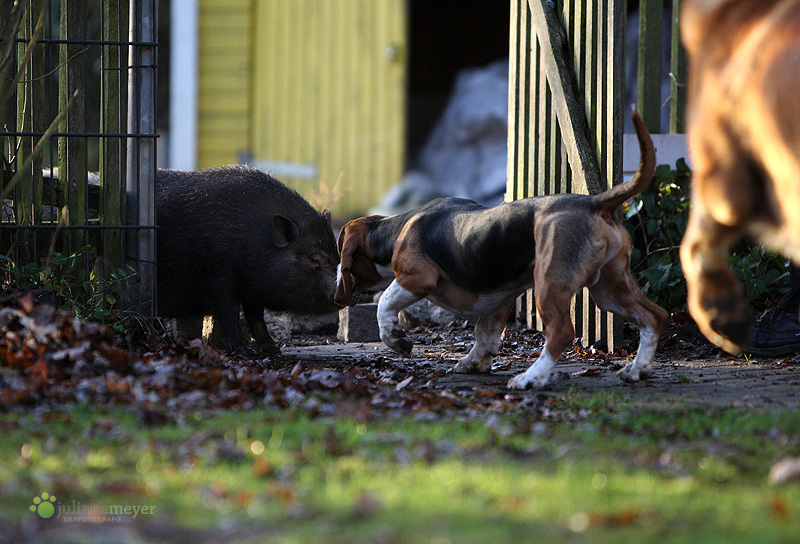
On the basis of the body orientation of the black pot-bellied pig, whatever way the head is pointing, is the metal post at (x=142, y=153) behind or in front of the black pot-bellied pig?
behind

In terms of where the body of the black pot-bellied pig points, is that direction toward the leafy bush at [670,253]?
yes

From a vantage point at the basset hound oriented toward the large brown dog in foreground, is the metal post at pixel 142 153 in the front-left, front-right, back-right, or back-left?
back-right

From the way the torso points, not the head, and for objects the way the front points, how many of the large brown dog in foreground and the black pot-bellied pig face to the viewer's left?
1

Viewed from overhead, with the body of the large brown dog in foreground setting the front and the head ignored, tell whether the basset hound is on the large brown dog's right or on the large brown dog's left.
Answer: on the large brown dog's right

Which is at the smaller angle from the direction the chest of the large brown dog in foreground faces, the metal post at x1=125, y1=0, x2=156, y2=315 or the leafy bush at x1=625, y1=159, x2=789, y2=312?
the metal post

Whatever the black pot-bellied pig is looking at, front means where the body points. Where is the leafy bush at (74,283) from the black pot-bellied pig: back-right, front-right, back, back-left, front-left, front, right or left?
back-right

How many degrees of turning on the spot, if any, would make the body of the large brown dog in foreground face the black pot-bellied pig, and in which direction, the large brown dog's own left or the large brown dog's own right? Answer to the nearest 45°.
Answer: approximately 45° to the large brown dog's own right

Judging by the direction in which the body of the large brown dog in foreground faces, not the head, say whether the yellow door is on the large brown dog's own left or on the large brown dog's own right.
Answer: on the large brown dog's own right

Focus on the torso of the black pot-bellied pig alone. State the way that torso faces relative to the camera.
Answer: to the viewer's right

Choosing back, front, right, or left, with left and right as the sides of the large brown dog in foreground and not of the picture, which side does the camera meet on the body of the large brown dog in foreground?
left
